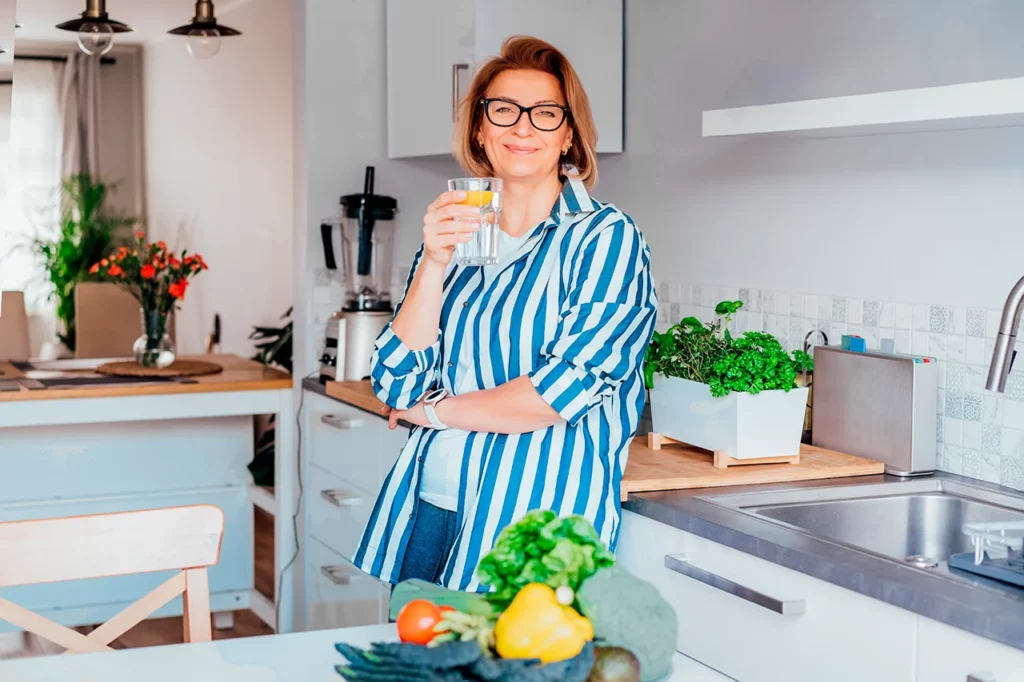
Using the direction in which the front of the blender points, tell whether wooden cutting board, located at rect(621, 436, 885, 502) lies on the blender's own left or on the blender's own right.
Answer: on the blender's own left

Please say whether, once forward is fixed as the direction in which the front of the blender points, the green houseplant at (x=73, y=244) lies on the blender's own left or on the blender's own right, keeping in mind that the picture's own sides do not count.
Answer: on the blender's own right

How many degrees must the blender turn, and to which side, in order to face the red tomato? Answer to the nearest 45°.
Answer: approximately 45° to its left

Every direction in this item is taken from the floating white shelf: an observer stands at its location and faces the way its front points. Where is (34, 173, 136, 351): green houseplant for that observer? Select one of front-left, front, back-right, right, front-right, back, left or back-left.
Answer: right

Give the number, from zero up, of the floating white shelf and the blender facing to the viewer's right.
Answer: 0

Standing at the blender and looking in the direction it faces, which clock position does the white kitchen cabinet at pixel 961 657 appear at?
The white kitchen cabinet is roughly at 10 o'clock from the blender.

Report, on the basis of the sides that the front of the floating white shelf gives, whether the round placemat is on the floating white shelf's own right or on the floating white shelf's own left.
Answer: on the floating white shelf's own right

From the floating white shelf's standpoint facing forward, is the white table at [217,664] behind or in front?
in front

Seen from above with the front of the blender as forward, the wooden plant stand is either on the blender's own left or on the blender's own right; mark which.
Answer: on the blender's own left

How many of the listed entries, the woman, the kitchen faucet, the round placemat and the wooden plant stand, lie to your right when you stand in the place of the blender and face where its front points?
1

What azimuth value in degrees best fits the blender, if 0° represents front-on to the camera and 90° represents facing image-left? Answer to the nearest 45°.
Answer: approximately 45°

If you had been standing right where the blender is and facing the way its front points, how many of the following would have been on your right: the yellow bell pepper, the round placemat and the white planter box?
1
